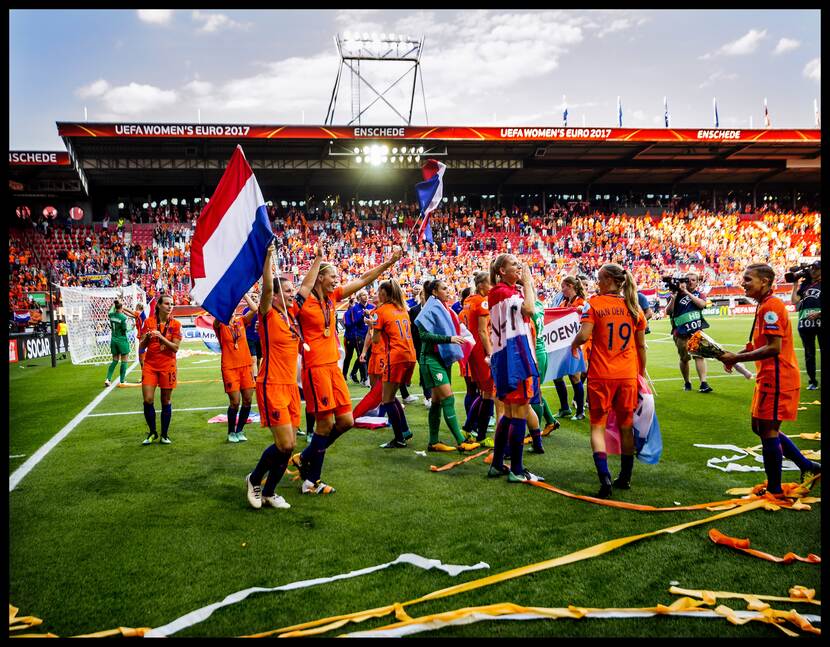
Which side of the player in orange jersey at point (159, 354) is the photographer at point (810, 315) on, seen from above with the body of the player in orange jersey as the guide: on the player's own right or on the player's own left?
on the player's own left

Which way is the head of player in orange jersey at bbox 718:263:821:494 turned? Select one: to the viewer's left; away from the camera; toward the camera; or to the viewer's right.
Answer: to the viewer's left

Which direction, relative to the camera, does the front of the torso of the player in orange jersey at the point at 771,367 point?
to the viewer's left

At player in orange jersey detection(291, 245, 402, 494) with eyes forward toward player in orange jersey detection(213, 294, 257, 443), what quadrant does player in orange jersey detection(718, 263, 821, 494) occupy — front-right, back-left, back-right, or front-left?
back-right

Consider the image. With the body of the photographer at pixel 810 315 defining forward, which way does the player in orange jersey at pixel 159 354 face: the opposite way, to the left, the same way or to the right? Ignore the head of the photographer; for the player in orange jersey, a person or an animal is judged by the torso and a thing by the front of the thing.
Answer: to the left

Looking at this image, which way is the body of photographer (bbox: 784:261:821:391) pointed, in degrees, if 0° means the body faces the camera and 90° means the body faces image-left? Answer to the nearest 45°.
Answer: approximately 45°

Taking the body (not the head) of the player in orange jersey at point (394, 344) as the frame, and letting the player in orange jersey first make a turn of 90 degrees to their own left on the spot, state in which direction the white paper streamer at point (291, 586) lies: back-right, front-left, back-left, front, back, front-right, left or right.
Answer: front-left
